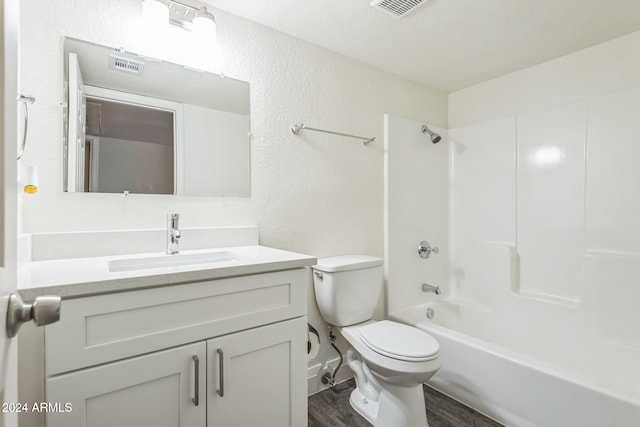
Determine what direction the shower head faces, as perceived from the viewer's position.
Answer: facing the viewer and to the right of the viewer

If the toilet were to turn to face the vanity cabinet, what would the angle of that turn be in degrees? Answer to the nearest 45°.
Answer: approximately 90° to its right

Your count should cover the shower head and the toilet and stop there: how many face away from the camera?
0
